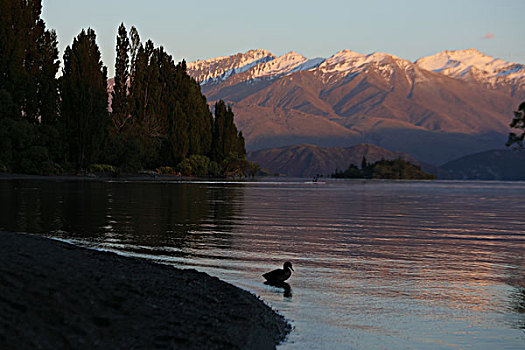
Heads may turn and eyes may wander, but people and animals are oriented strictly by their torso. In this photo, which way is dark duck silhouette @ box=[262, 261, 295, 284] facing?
to the viewer's right
